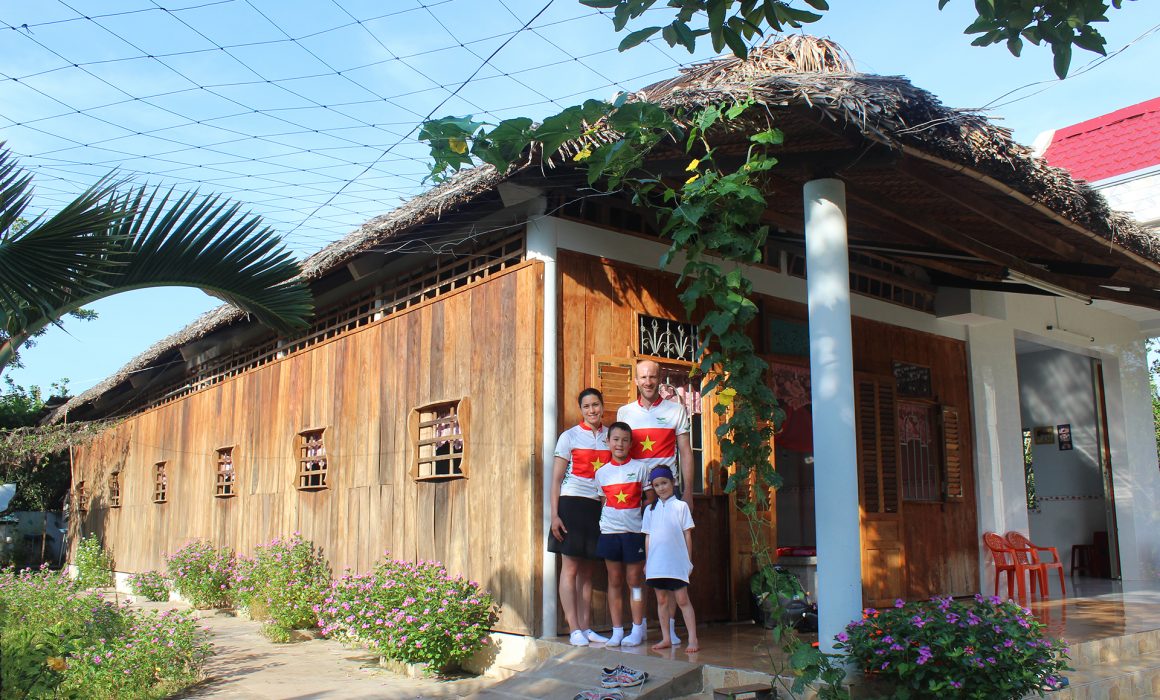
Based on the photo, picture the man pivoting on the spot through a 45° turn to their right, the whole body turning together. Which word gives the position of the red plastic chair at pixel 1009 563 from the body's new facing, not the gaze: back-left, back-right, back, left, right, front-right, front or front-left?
back

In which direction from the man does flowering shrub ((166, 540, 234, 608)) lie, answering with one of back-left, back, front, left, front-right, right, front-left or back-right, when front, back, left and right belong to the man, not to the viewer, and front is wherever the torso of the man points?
back-right

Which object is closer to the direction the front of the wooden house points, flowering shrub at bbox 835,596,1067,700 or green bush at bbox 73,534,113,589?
the flowering shrub

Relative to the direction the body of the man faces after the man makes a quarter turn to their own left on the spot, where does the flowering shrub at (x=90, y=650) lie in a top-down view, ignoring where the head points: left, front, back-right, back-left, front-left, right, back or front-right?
back
